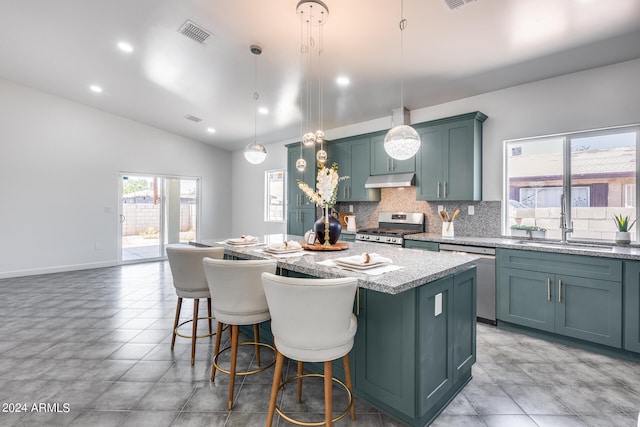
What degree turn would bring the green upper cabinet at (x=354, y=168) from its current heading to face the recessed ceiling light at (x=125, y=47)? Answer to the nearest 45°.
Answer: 0° — it already faces it

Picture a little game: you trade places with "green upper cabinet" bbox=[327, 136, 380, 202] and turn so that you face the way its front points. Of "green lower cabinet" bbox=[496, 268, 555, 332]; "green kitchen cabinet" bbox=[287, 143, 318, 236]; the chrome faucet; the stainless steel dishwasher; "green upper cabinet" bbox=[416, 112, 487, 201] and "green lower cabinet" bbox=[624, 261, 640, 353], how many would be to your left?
5

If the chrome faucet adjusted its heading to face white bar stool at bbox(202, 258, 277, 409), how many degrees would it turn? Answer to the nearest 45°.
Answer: approximately 45° to its right

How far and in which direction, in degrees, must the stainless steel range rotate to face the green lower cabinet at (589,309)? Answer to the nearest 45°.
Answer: approximately 90° to its left

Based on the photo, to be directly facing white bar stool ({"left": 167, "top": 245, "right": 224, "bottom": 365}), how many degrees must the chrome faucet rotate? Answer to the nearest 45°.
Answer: approximately 45° to its right

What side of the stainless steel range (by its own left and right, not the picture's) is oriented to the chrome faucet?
left

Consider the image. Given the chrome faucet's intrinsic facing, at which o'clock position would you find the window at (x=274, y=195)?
The window is roughly at 3 o'clock from the chrome faucet.

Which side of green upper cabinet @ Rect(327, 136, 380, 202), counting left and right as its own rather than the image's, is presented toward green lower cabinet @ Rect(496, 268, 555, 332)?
left

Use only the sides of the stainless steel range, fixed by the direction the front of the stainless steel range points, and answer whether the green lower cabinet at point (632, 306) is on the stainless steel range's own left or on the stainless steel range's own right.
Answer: on the stainless steel range's own left

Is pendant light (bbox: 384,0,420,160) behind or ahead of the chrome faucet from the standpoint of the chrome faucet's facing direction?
ahead
